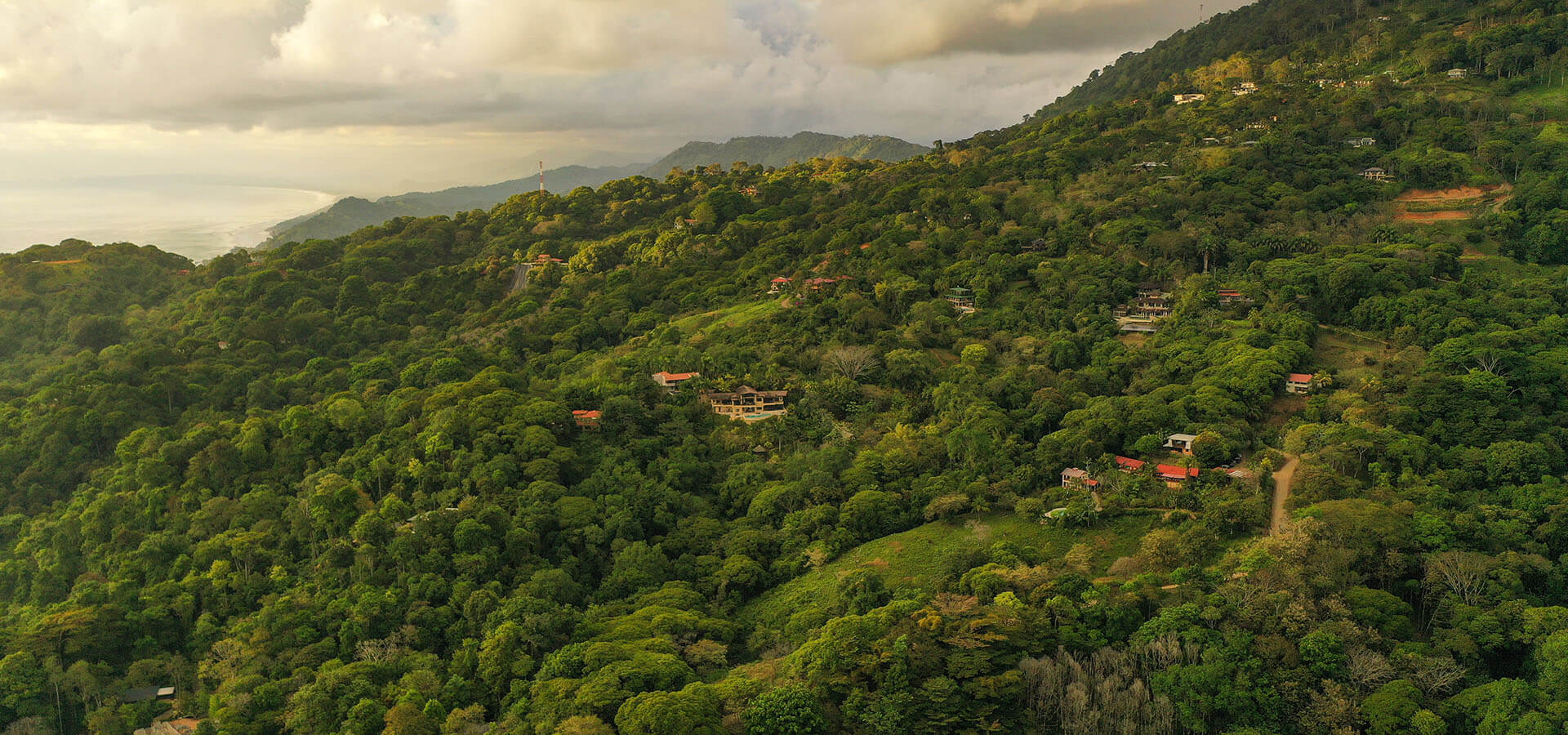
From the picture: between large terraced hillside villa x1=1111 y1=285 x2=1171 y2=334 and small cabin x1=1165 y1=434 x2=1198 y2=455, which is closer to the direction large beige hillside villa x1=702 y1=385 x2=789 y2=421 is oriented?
the small cabin

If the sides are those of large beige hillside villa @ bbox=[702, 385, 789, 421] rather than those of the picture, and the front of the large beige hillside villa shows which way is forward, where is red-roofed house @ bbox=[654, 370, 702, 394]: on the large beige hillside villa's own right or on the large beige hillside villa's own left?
on the large beige hillside villa's own right

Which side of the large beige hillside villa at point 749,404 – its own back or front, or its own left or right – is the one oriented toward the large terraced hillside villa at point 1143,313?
left

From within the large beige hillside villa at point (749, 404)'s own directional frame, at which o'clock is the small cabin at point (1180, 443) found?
The small cabin is roughly at 10 o'clock from the large beige hillside villa.

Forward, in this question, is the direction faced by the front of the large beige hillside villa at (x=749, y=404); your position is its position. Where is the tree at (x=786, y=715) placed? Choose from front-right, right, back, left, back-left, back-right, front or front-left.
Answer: front

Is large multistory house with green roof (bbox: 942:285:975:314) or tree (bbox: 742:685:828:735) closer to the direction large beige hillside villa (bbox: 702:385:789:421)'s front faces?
the tree

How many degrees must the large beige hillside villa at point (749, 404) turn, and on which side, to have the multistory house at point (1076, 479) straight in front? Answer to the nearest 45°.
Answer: approximately 45° to its left

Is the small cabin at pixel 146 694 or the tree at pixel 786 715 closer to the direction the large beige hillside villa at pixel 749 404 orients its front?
the tree

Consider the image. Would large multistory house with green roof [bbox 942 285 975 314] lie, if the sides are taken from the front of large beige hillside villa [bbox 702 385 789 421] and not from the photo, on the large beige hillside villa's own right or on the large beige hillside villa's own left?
on the large beige hillside villa's own left

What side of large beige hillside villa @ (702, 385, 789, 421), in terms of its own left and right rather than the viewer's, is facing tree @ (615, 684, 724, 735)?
front

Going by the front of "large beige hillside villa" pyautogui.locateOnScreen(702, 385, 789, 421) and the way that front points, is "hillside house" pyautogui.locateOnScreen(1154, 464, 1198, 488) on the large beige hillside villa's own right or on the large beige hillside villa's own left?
on the large beige hillside villa's own left

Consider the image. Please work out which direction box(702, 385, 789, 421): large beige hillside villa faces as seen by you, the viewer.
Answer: facing the viewer

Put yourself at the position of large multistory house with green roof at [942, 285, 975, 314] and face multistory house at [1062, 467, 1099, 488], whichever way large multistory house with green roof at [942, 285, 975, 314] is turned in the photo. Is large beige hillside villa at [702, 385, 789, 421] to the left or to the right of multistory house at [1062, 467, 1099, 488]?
right
